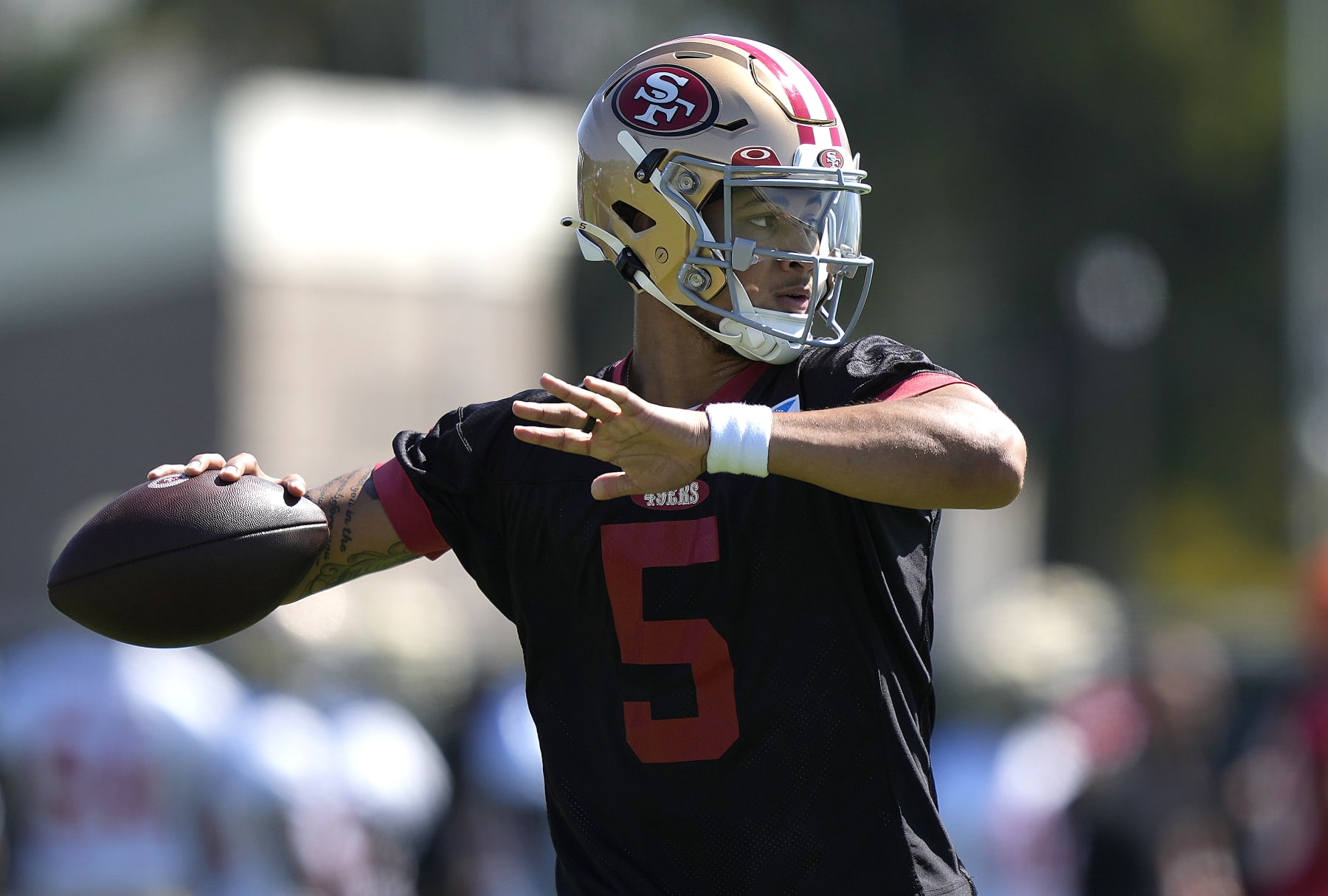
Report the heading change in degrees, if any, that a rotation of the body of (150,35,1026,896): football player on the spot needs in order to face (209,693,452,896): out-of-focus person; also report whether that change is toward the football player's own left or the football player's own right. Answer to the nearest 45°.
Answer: approximately 180°

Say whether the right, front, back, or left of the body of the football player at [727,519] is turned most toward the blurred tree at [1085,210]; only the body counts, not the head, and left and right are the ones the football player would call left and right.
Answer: back

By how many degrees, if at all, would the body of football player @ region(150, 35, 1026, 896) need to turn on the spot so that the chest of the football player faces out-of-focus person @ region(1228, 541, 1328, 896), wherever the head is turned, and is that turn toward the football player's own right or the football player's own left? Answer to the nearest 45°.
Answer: approximately 135° to the football player's own left

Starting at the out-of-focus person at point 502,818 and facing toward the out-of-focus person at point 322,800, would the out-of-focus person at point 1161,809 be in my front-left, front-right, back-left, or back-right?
back-left

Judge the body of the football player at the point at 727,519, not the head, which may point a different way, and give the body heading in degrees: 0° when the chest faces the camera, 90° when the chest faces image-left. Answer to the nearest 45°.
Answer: approximately 0°

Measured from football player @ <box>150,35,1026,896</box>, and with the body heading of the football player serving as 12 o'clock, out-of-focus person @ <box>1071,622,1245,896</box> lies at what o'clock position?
The out-of-focus person is roughly at 7 o'clock from the football player.

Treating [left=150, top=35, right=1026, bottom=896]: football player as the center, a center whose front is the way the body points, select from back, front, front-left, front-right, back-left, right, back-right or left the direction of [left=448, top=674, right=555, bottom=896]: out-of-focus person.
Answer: back

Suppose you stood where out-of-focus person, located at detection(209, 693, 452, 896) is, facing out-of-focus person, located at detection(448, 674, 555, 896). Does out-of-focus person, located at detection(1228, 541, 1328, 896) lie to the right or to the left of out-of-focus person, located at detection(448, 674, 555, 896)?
right

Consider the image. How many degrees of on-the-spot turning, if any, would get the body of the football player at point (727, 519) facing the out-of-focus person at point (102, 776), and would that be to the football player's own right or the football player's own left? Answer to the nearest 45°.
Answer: approximately 135° to the football player's own right
